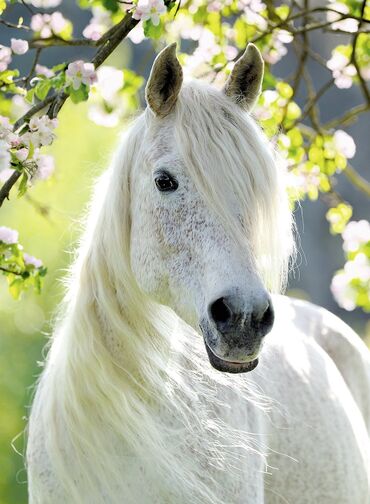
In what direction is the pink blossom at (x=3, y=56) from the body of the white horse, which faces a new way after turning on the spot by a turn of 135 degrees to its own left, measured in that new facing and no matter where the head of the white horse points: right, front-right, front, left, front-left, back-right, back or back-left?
back-left

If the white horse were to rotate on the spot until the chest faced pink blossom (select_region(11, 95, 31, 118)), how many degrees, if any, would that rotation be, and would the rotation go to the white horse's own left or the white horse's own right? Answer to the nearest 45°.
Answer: approximately 90° to the white horse's own right

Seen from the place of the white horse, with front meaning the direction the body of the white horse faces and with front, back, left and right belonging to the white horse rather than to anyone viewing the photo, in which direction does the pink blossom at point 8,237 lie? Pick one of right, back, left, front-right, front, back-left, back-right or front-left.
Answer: right

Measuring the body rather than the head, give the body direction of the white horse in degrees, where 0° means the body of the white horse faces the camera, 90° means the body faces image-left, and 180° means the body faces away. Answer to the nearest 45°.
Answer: approximately 45°

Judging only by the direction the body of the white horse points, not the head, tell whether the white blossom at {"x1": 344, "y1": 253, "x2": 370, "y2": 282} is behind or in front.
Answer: behind

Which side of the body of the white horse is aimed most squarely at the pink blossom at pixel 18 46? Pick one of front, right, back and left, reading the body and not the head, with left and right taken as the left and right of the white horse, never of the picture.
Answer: right

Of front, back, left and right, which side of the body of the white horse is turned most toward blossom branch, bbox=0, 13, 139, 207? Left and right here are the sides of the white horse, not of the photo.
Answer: right
